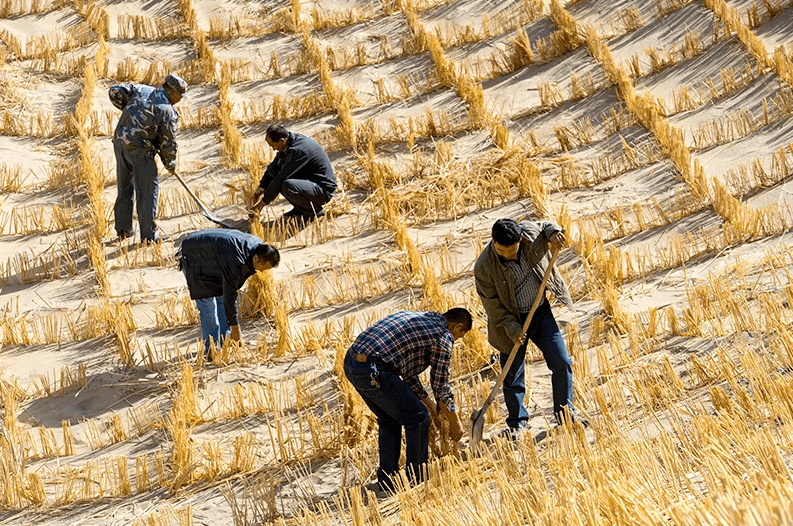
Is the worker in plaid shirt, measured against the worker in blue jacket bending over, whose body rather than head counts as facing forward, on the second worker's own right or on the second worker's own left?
on the second worker's own right

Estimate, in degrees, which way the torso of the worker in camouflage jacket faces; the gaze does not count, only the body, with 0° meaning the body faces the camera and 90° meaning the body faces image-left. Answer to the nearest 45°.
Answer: approximately 225°

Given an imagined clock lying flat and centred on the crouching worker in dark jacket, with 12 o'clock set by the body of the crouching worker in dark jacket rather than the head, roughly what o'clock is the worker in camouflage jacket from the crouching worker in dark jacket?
The worker in camouflage jacket is roughly at 12 o'clock from the crouching worker in dark jacket.

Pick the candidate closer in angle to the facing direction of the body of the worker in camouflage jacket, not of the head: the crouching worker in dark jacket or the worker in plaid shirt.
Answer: the crouching worker in dark jacket

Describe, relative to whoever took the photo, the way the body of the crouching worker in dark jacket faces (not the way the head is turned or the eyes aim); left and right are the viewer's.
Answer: facing to the left of the viewer

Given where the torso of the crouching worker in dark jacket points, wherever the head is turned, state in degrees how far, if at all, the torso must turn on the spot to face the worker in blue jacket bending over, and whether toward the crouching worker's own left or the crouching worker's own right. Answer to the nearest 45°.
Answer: approximately 90° to the crouching worker's own left

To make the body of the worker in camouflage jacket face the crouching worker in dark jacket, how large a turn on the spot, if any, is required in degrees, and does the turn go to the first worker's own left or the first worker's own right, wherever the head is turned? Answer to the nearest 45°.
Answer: approximately 45° to the first worker's own right

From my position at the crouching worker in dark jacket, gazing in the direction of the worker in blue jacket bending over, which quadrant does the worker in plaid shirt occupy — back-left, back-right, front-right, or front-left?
front-left

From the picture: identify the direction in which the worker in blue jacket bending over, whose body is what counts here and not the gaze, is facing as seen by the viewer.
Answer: to the viewer's right

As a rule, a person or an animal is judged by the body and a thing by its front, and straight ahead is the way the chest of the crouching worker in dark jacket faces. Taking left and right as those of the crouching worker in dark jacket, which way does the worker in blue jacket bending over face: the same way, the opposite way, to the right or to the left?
the opposite way

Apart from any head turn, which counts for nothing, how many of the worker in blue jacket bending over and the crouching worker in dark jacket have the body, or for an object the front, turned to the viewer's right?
1

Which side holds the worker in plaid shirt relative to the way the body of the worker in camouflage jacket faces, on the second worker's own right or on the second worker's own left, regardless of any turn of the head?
on the second worker's own right

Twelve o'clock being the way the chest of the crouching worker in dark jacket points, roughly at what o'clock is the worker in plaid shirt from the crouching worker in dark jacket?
The worker in plaid shirt is roughly at 9 o'clock from the crouching worker in dark jacket.

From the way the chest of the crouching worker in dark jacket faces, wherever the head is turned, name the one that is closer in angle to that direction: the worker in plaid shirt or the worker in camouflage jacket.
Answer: the worker in camouflage jacket

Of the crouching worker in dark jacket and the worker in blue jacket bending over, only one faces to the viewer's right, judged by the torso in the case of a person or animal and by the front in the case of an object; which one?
the worker in blue jacket bending over

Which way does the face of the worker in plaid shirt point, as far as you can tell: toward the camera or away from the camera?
away from the camera

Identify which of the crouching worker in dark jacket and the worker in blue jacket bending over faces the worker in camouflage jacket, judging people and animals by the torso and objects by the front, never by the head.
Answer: the crouching worker in dark jacket
